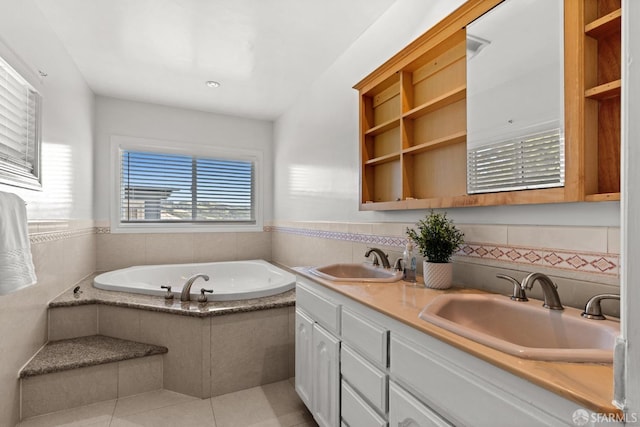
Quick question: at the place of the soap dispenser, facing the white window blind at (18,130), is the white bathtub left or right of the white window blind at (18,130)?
right

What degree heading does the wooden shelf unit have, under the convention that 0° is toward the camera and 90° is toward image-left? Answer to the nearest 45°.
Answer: approximately 45°

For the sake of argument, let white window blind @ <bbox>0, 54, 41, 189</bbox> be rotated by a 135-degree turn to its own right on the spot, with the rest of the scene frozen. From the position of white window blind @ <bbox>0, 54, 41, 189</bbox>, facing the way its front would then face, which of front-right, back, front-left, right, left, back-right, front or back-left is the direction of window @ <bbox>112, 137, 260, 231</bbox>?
back-right

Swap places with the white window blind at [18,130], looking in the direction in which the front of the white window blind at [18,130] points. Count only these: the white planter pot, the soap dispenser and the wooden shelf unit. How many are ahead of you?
3

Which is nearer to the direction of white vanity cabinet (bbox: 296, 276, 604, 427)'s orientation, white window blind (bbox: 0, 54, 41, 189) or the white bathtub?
the white window blind

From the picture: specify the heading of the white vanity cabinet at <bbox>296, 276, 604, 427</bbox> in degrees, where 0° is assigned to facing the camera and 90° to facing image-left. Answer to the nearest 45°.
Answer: approximately 45°

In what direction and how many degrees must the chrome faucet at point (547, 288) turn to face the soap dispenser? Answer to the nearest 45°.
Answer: approximately 90° to its right

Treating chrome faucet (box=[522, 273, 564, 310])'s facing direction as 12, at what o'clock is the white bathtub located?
The white bathtub is roughly at 2 o'clock from the chrome faucet.

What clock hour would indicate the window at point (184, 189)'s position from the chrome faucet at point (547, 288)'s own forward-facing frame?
The window is roughly at 2 o'clock from the chrome faucet.

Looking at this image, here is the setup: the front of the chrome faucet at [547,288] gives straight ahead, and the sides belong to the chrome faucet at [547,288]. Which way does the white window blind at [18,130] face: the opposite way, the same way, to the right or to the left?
the opposite way

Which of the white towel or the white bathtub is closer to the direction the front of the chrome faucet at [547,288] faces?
the white towel

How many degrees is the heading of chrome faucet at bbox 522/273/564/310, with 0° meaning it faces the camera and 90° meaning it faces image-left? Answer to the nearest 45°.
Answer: approximately 45°
